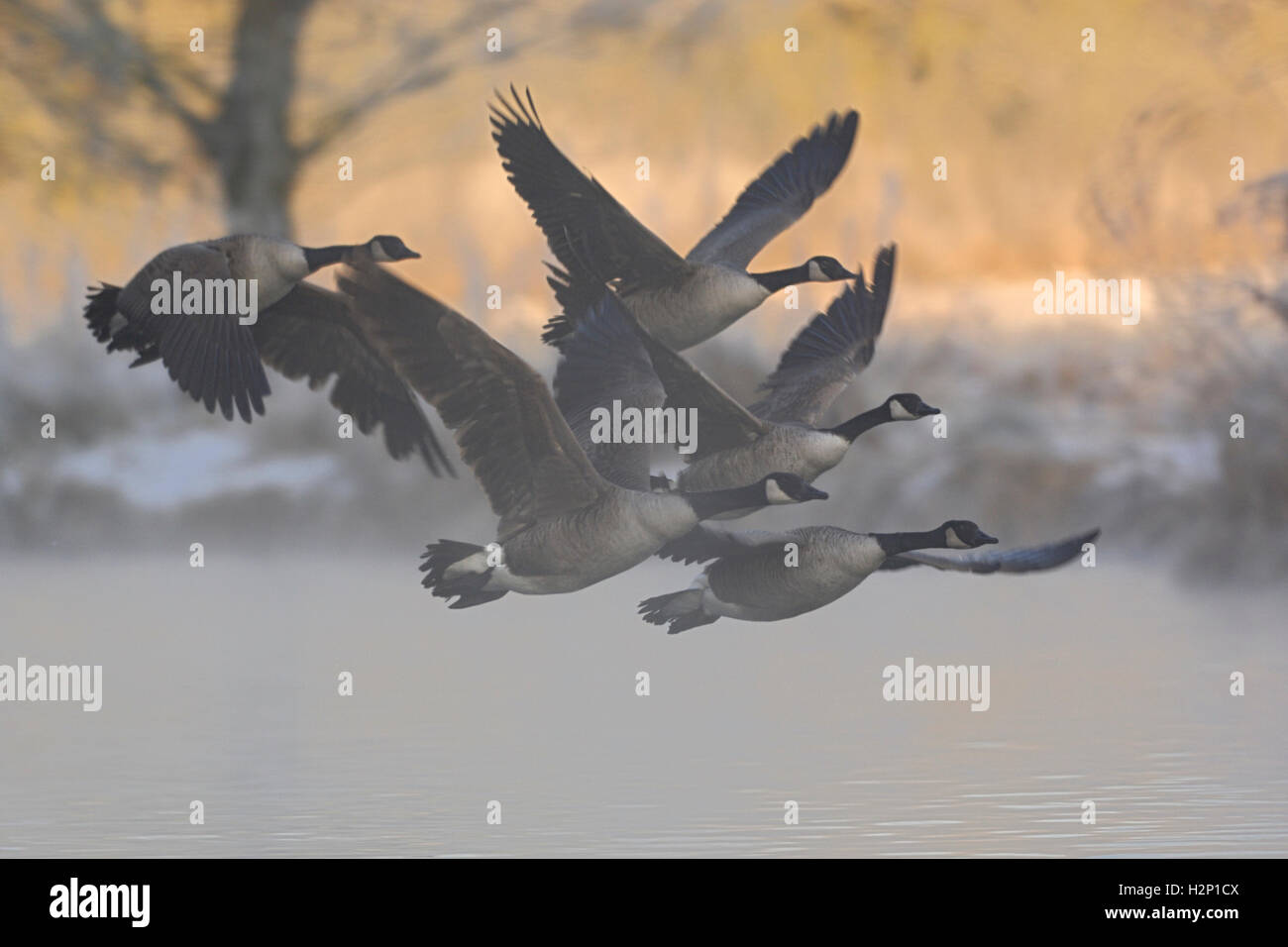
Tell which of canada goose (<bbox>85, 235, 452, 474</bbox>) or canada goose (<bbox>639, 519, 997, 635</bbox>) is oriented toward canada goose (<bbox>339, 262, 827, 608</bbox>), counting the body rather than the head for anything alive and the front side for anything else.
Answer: canada goose (<bbox>85, 235, 452, 474</bbox>)

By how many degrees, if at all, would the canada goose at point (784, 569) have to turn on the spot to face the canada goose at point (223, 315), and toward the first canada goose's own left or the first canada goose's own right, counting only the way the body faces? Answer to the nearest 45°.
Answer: approximately 135° to the first canada goose's own right

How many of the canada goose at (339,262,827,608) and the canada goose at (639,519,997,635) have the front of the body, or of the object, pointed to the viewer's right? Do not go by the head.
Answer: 2

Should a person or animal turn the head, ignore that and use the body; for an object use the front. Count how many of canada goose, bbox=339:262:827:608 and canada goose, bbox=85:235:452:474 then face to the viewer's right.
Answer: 2

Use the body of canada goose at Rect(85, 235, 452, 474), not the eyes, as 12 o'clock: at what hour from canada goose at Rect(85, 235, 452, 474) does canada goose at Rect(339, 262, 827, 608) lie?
canada goose at Rect(339, 262, 827, 608) is roughly at 12 o'clock from canada goose at Rect(85, 235, 452, 474).

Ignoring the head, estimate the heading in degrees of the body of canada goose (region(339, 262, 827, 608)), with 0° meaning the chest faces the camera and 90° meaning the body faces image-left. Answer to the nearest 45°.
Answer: approximately 270°

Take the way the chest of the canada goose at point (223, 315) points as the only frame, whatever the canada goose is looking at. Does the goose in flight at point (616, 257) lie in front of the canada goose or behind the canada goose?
in front

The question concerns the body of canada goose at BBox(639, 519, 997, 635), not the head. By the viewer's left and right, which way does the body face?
facing to the right of the viewer

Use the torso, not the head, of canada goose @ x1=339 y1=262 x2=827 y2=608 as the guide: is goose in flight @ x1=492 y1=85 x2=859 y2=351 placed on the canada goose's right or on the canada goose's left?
on the canada goose's left

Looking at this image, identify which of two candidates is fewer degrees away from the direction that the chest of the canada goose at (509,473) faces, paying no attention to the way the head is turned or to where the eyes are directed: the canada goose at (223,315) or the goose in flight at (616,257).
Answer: the goose in flight

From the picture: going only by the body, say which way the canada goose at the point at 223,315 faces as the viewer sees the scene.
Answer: to the viewer's right

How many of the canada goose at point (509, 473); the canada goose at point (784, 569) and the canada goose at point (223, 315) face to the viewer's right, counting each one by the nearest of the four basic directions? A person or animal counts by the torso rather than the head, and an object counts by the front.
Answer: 3
